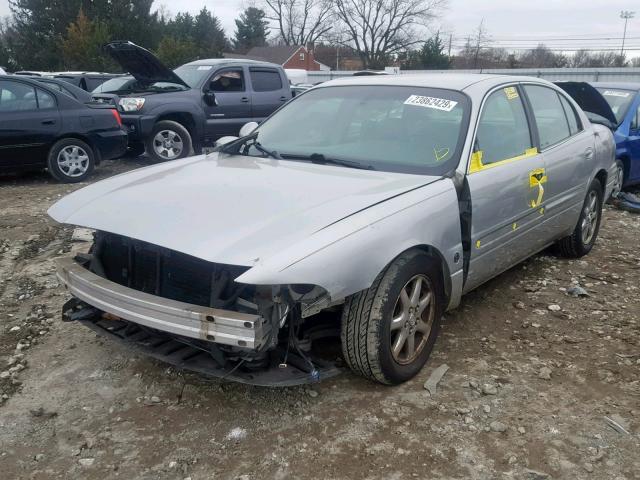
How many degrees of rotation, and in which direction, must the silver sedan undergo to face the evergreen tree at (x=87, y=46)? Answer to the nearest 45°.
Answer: approximately 90° to its right

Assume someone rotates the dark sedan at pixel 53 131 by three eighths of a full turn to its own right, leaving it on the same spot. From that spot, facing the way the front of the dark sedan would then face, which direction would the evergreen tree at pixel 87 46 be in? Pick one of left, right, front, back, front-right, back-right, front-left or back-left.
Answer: front-left

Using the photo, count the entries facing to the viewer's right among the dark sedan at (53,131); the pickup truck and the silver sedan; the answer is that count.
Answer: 0

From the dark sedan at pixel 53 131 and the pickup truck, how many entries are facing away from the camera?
0

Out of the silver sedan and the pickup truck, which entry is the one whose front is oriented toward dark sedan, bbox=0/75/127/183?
the pickup truck

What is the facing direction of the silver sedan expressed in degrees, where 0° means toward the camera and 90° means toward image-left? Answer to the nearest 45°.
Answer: approximately 45°

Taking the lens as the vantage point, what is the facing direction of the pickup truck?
facing the viewer and to the left of the viewer

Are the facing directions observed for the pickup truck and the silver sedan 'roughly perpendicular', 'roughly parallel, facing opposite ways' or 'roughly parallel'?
roughly parallel

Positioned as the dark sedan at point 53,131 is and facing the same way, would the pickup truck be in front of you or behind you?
behind

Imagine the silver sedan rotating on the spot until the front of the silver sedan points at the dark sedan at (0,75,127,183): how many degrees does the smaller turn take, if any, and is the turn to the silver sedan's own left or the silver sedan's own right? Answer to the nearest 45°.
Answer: approximately 90° to the silver sedan's own right

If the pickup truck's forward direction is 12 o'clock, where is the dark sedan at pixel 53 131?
The dark sedan is roughly at 12 o'clock from the pickup truck.

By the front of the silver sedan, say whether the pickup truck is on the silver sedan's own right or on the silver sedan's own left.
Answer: on the silver sedan's own right

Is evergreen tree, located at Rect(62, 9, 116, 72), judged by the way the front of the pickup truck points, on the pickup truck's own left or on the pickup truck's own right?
on the pickup truck's own right

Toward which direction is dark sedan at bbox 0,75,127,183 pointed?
to the viewer's left
